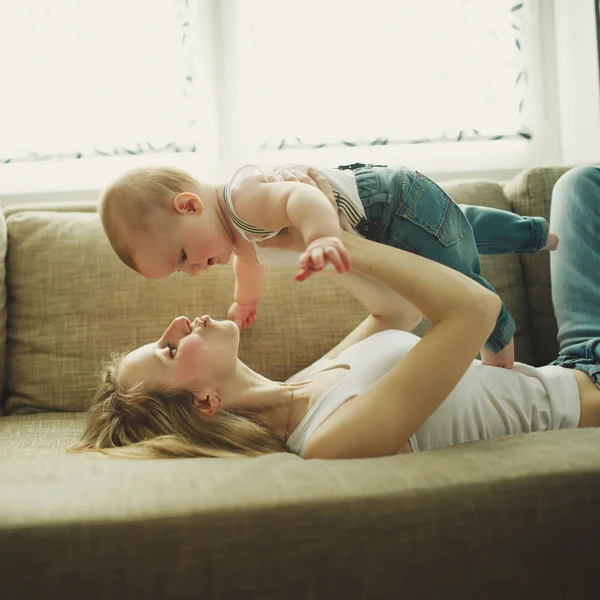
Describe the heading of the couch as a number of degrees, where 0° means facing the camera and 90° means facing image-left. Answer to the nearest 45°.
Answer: approximately 0°

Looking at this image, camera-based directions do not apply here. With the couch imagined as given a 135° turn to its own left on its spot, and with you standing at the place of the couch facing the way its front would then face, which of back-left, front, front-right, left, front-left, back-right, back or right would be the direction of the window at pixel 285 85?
front-left

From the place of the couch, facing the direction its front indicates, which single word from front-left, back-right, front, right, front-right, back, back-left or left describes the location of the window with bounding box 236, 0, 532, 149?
back

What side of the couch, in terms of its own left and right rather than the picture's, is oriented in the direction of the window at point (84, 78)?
back
